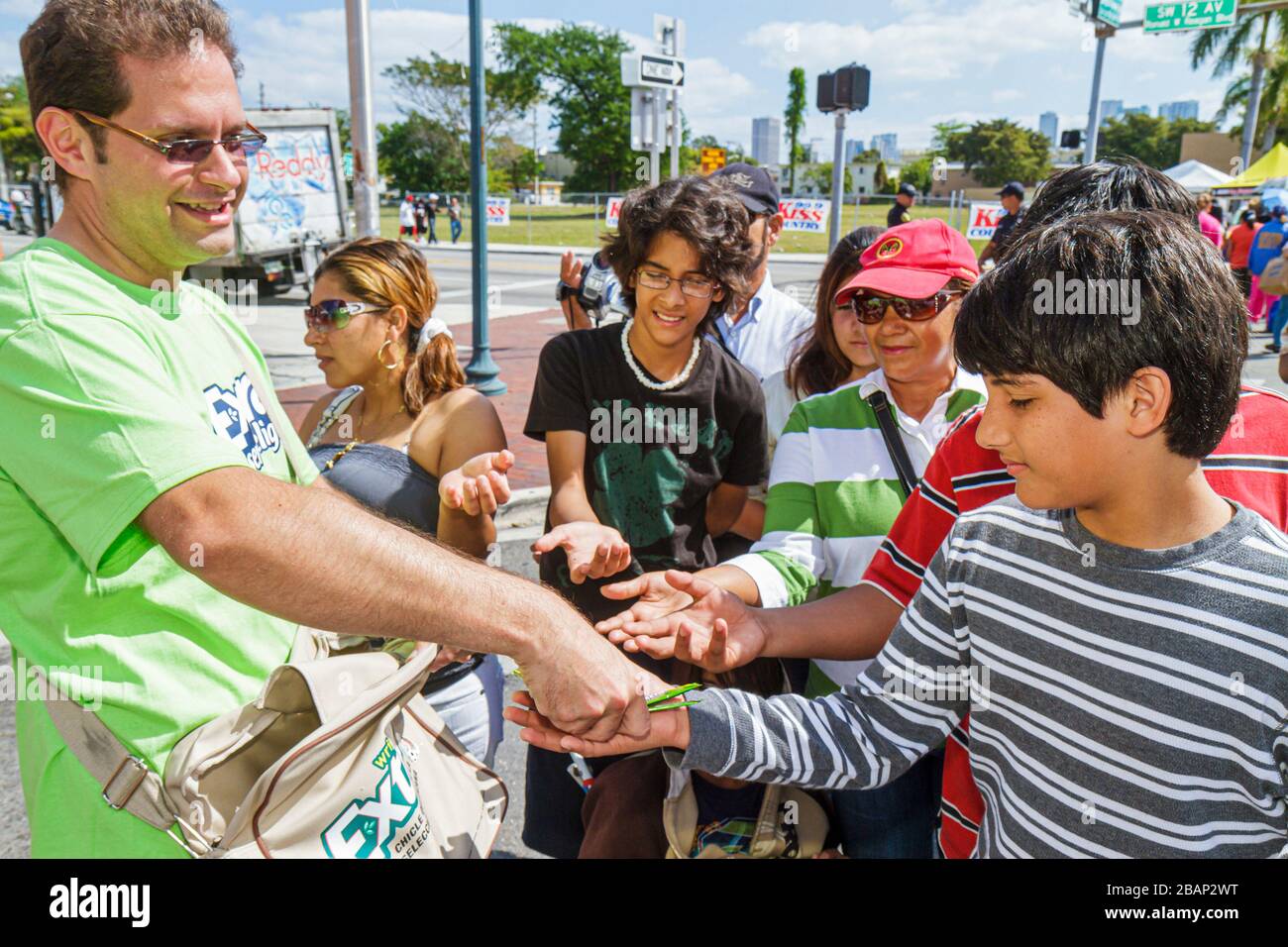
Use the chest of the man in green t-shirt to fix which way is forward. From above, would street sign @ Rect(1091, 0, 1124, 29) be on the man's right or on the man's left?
on the man's left

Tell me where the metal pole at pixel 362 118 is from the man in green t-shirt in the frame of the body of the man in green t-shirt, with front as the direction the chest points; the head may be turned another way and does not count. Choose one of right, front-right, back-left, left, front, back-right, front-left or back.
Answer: back-left

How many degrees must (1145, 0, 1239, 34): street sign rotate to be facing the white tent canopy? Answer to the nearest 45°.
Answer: approximately 180°

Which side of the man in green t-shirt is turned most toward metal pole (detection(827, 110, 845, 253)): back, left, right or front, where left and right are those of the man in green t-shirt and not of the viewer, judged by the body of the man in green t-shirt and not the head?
left

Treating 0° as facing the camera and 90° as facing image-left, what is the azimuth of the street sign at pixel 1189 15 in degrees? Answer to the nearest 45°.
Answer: approximately 0°

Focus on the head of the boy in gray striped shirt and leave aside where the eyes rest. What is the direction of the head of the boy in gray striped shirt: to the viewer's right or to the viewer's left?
to the viewer's left

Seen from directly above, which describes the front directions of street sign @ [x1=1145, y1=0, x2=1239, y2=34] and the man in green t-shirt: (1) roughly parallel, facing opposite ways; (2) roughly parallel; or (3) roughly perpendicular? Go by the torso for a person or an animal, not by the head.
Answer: roughly perpendicular

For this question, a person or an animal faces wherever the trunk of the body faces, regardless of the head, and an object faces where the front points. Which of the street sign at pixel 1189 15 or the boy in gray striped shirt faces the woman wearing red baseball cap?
the street sign

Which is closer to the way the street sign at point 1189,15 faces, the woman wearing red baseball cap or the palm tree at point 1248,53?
the woman wearing red baseball cap
